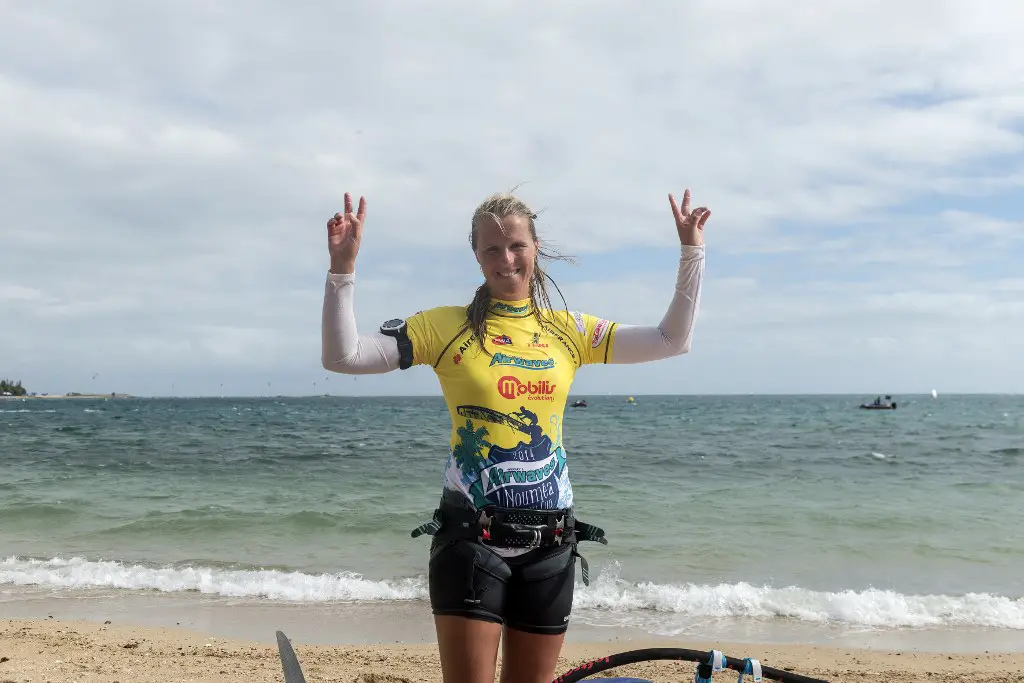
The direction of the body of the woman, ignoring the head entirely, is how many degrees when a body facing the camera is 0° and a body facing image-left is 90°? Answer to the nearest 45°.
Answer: approximately 0°
